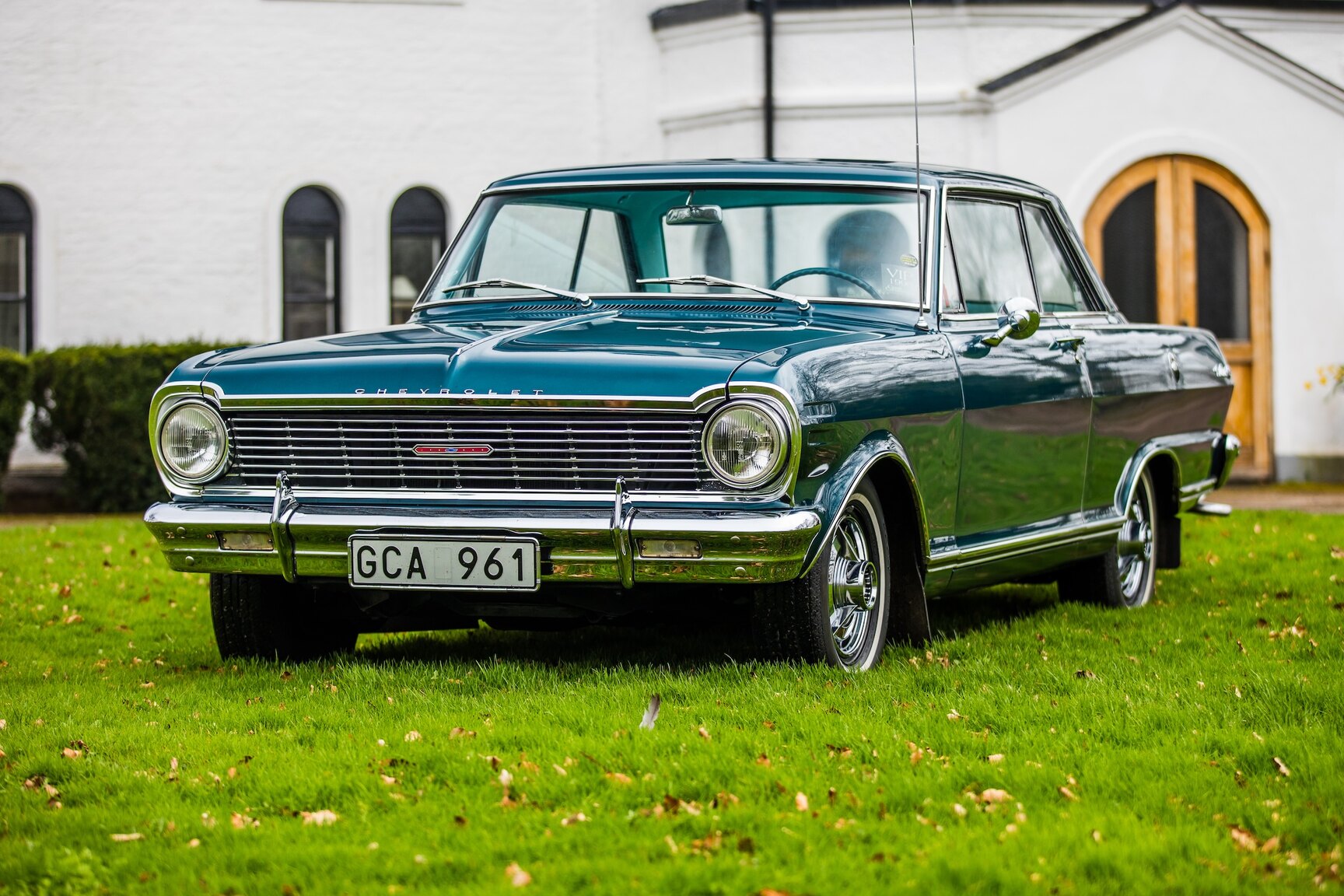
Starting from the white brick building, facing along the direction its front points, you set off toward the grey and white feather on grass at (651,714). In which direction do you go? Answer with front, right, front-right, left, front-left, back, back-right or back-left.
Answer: front

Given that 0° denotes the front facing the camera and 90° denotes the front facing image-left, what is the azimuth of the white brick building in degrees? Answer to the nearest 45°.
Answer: approximately 0°

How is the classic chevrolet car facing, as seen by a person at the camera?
facing the viewer and to the left of the viewer

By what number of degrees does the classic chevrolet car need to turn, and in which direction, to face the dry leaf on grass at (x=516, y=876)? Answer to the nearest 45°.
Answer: approximately 45° to its left

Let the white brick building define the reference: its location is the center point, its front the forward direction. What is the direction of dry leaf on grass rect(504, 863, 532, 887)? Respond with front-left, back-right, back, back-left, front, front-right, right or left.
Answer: front

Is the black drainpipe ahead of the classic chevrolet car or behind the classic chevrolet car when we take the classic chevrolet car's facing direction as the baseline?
behind

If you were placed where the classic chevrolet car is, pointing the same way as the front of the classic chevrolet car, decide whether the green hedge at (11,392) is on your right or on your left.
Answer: on your right

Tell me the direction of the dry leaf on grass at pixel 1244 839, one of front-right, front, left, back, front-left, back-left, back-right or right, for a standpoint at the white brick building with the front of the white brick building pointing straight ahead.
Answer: front

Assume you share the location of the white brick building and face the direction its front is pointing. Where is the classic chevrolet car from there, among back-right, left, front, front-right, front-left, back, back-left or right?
front

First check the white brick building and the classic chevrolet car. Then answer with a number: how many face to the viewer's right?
0

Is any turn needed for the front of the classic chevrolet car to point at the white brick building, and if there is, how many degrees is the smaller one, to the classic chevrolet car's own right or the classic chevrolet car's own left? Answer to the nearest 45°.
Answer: approximately 135° to the classic chevrolet car's own right

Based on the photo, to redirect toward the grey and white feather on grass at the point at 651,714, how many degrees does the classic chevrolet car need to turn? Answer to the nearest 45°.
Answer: approximately 45° to its left

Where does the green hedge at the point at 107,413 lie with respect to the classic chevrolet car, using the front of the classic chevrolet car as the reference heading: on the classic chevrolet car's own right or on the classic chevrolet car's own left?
on the classic chevrolet car's own right
